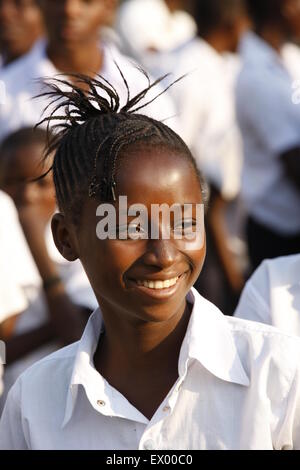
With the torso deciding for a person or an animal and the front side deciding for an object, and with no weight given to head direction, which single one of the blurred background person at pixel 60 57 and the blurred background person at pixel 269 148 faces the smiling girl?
the blurred background person at pixel 60 57

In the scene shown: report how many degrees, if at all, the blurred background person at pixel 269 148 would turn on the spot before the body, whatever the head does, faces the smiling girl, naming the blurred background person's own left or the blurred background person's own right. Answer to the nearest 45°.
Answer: approximately 90° to the blurred background person's own right

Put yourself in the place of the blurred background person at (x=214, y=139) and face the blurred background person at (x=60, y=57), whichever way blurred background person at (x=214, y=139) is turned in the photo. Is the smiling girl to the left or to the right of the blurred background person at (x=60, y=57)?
left

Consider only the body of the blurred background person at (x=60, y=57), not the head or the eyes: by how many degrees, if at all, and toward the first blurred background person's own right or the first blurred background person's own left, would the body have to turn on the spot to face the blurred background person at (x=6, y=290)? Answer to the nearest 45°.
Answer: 0° — they already face them

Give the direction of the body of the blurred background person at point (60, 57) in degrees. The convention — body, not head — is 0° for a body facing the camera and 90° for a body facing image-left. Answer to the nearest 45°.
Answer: approximately 0°
